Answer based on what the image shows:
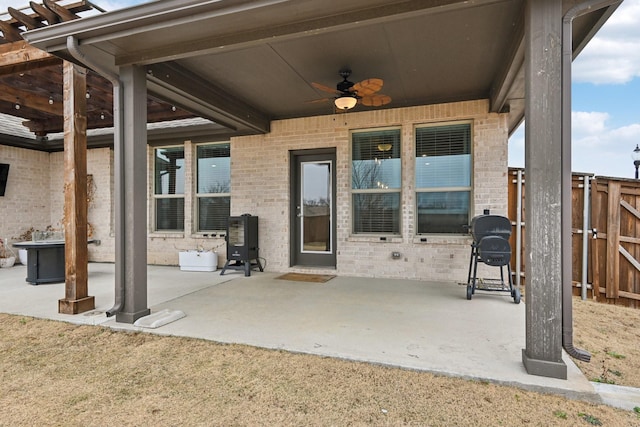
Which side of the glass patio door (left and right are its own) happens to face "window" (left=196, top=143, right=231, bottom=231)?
right

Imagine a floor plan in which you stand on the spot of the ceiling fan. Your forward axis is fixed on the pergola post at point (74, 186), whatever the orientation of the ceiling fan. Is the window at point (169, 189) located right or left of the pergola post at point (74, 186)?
right

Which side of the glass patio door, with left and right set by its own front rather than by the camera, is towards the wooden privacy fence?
left

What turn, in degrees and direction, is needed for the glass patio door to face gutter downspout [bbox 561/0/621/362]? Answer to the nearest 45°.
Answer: approximately 45° to its left

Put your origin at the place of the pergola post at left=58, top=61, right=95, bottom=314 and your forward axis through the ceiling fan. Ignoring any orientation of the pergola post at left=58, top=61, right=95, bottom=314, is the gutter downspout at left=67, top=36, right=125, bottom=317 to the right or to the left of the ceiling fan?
right

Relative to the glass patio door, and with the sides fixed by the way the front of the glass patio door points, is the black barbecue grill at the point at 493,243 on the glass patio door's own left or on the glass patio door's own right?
on the glass patio door's own left

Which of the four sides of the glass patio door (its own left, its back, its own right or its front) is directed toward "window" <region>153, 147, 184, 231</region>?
right

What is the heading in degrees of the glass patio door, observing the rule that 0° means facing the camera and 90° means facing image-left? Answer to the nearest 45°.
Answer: approximately 0°
